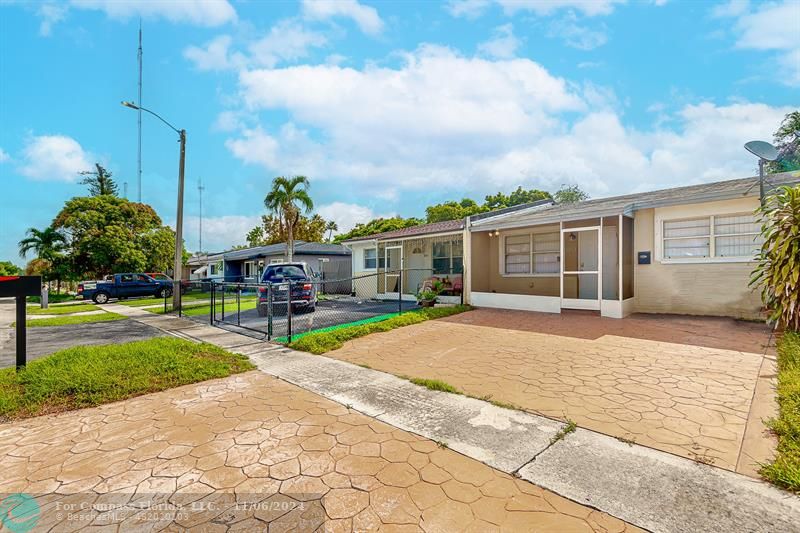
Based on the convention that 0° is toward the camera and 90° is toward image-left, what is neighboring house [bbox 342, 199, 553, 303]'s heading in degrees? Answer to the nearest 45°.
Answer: approximately 45°

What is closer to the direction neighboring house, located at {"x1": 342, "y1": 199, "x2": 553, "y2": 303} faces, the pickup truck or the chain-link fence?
the chain-link fence

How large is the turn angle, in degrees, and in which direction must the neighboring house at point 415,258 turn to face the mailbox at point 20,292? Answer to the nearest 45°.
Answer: approximately 45° to its left

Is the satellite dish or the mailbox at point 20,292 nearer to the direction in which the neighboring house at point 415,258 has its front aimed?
the mailbox

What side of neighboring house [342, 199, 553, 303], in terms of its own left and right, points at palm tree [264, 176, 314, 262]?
right

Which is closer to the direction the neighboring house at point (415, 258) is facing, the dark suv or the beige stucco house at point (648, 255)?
the dark suv

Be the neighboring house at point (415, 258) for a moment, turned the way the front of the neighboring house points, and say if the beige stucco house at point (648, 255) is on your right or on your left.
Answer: on your left
